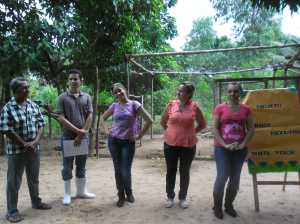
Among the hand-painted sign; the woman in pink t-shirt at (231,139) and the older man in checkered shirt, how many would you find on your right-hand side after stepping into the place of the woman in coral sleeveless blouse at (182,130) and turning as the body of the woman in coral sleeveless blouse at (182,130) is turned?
1

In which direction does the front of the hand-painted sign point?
toward the camera

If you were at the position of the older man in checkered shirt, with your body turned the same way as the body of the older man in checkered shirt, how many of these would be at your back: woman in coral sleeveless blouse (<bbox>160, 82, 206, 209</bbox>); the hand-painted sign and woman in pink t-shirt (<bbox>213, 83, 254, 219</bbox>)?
0

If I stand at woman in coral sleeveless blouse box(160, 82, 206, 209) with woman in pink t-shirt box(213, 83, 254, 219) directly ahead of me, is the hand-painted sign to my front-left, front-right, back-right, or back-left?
front-left

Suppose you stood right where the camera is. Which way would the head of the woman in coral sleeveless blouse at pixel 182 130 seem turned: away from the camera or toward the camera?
toward the camera

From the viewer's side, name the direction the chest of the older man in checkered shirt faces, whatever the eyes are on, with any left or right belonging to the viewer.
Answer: facing the viewer and to the right of the viewer

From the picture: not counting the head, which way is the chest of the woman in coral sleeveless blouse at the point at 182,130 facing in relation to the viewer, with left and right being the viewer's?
facing the viewer

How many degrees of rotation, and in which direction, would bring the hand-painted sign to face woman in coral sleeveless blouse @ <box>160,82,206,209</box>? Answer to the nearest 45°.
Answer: approximately 90° to its right

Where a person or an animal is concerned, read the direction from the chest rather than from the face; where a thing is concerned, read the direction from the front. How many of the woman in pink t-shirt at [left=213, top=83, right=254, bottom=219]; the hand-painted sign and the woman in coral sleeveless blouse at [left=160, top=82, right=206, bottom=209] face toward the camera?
3

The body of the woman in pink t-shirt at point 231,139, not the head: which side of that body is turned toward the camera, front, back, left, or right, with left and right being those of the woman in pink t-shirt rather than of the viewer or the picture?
front

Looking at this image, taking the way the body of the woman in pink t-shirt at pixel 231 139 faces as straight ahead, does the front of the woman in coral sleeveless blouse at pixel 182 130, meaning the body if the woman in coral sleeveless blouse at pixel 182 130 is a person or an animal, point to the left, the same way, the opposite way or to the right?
the same way

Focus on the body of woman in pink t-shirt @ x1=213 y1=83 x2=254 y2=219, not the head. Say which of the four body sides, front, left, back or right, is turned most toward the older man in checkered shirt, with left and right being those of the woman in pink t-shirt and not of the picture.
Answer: right

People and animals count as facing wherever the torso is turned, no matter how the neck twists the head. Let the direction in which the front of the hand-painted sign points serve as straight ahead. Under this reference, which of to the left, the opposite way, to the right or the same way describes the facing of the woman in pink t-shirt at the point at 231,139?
the same way

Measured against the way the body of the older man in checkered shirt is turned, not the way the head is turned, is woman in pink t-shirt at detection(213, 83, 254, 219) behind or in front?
in front

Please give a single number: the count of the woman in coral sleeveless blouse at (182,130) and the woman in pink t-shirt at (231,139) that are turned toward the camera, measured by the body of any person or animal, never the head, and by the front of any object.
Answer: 2

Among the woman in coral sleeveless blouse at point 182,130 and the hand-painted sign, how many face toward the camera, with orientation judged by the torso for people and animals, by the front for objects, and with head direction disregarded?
2

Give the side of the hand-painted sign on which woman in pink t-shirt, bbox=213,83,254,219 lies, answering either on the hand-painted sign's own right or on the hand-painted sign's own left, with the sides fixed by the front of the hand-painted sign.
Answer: on the hand-painted sign's own right
